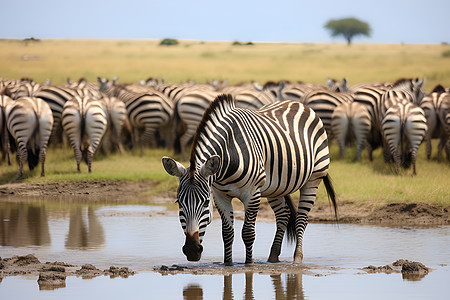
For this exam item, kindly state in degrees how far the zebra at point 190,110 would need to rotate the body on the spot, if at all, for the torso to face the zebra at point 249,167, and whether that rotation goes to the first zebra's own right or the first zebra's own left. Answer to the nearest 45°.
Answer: approximately 135° to the first zebra's own right

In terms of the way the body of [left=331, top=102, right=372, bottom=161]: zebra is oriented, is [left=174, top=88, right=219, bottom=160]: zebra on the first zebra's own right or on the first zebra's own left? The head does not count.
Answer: on the first zebra's own left

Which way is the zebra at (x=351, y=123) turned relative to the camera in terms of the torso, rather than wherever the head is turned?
away from the camera

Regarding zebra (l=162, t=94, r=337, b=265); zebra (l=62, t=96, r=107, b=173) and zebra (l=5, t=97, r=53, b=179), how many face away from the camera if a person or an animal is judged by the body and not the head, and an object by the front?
2

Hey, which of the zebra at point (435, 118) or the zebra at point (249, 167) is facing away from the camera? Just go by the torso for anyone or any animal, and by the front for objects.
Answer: the zebra at point (435, 118)

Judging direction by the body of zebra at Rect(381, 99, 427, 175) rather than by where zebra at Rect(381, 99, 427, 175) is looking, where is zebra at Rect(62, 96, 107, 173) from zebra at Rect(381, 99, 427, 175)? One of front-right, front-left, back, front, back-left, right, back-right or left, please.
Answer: left

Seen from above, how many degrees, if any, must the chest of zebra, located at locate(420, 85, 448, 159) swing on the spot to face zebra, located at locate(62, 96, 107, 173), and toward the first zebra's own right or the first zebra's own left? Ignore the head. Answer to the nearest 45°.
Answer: approximately 135° to the first zebra's own left

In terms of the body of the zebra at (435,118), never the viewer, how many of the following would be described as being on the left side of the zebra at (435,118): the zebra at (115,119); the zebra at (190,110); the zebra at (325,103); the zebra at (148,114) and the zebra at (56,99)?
5

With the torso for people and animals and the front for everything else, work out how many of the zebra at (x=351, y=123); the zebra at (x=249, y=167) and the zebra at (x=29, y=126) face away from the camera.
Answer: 2

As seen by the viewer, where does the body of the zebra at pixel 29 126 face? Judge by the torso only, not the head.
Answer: away from the camera

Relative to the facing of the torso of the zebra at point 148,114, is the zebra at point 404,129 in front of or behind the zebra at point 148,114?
behind

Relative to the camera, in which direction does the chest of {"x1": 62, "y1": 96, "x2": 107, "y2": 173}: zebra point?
away from the camera

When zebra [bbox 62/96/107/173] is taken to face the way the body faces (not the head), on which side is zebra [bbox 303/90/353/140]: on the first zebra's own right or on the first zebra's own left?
on the first zebra's own right

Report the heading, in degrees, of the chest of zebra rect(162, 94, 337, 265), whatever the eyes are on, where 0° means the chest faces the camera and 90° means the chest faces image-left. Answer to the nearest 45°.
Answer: approximately 45°

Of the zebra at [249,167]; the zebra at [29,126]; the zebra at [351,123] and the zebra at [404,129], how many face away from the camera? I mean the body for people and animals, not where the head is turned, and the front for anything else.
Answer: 3
